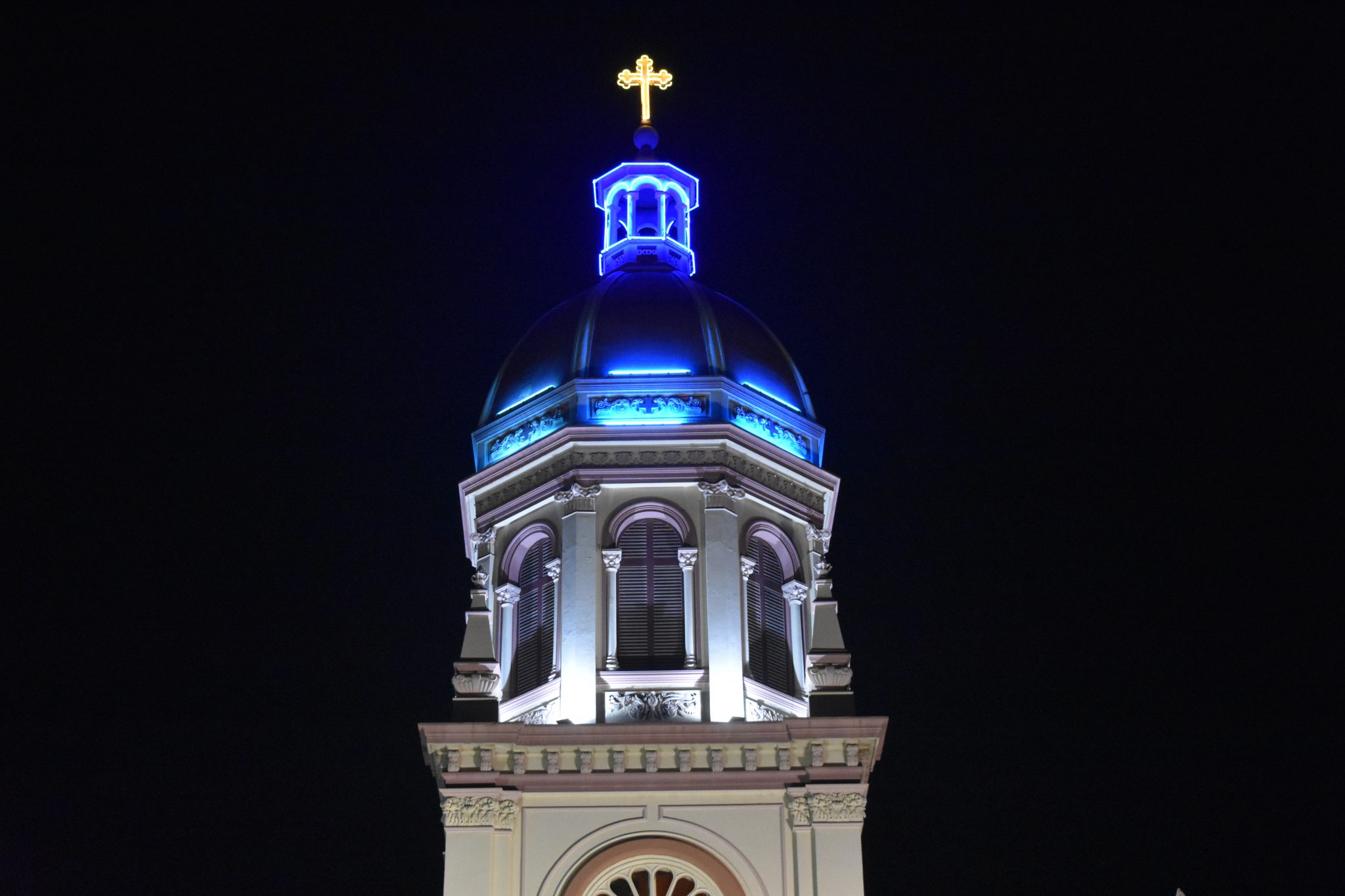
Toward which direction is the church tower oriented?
toward the camera
